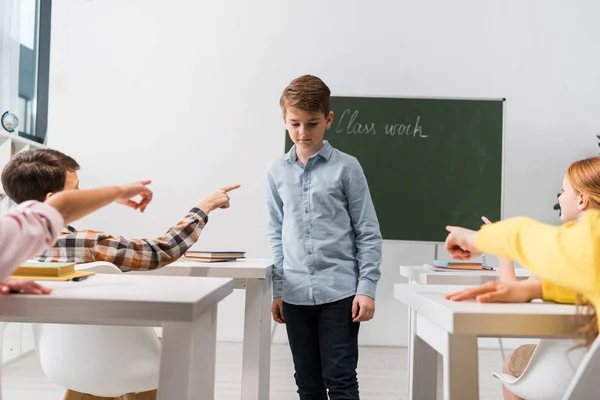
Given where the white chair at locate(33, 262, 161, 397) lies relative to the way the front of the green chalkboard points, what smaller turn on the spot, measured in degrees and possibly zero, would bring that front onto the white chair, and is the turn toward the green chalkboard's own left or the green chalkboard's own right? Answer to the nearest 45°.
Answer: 0° — it already faces it

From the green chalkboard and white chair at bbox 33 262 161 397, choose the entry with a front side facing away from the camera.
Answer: the white chair

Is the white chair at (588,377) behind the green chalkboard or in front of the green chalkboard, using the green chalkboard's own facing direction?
in front

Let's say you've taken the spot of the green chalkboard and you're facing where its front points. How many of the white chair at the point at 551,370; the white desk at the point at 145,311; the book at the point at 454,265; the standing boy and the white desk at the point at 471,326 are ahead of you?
5

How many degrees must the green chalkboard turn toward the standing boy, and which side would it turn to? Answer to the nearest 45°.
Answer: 0° — it already faces them

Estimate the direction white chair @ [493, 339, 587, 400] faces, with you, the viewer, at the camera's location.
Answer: facing away from the viewer and to the left of the viewer

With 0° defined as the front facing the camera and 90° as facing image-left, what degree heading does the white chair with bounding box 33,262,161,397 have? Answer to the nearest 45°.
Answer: approximately 180°

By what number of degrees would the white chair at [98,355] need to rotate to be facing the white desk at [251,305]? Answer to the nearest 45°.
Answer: approximately 45° to its right

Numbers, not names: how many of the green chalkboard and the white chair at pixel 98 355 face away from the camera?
1

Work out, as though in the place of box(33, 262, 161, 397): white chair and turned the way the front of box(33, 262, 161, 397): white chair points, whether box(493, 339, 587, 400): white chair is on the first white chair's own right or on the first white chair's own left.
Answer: on the first white chair's own right
